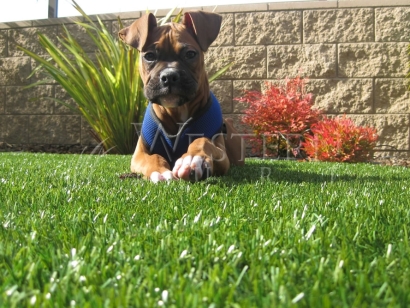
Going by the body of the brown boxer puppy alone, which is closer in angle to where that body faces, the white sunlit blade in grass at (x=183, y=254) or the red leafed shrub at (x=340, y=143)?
the white sunlit blade in grass

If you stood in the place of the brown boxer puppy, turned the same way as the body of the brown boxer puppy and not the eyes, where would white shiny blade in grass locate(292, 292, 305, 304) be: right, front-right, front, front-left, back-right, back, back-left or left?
front

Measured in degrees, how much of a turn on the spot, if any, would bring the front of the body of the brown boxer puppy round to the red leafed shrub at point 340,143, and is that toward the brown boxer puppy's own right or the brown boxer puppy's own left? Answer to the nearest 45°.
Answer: approximately 135° to the brown boxer puppy's own left

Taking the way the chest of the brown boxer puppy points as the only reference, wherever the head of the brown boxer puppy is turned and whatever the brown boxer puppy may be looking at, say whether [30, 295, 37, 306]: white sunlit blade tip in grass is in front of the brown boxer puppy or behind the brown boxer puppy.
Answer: in front

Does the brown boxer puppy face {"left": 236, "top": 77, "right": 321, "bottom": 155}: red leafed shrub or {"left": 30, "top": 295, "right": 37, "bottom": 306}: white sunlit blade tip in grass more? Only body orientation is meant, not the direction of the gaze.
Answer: the white sunlit blade tip in grass

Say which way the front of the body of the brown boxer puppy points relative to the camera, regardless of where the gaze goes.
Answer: toward the camera

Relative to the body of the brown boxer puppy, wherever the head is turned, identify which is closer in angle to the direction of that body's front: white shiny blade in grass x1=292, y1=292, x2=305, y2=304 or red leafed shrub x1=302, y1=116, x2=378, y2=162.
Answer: the white shiny blade in grass

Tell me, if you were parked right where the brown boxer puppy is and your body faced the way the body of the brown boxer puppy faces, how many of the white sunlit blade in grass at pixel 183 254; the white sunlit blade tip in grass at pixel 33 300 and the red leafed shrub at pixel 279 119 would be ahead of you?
2

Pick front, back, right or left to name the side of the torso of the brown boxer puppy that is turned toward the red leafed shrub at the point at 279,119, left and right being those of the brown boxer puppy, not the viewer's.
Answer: back

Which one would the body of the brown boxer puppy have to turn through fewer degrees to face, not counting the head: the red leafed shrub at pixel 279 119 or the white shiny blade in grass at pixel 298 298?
the white shiny blade in grass

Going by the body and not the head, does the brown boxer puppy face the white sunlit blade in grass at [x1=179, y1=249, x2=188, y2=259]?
yes

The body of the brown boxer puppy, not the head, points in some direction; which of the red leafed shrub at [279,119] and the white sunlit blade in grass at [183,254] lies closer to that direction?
the white sunlit blade in grass
